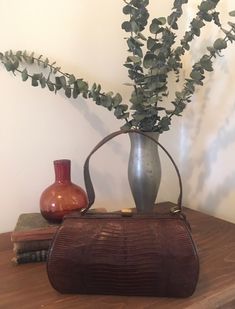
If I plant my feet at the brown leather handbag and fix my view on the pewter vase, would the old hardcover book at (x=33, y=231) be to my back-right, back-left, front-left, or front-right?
front-left

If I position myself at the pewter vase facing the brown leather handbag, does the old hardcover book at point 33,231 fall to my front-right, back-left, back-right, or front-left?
front-right

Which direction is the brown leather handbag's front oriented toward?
toward the camera

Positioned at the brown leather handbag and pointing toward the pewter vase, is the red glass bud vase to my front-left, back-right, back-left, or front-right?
front-left
